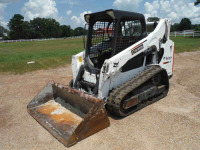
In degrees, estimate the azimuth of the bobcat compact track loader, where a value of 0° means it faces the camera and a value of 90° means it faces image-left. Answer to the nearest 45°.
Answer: approximately 45°
